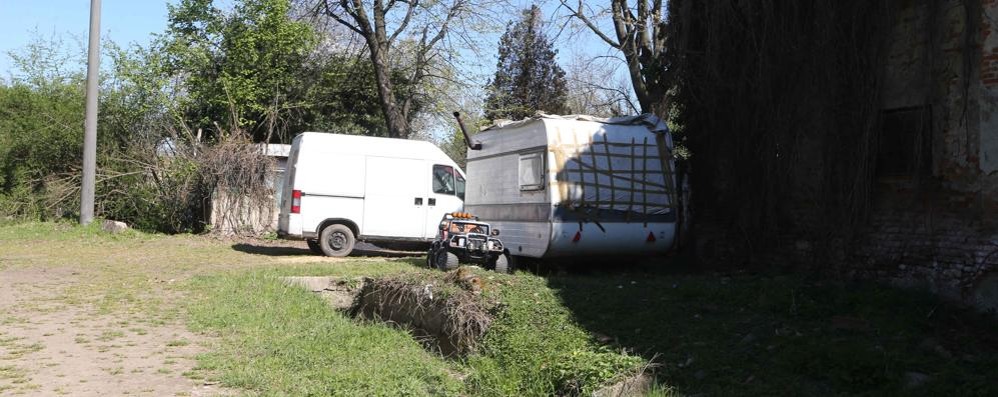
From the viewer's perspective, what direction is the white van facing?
to the viewer's right

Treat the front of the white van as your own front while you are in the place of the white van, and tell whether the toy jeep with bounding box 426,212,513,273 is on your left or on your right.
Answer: on your right

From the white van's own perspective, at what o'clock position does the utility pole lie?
The utility pole is roughly at 7 o'clock from the white van.

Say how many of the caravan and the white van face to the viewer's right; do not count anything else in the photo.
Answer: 1

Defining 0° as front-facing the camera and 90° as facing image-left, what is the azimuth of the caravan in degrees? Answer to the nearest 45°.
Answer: approximately 135°

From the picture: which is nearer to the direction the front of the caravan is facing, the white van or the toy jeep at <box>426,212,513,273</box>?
the white van

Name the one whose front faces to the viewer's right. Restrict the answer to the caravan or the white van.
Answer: the white van

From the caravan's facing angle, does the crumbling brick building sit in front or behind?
behind

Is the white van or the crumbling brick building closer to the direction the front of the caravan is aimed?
the white van
